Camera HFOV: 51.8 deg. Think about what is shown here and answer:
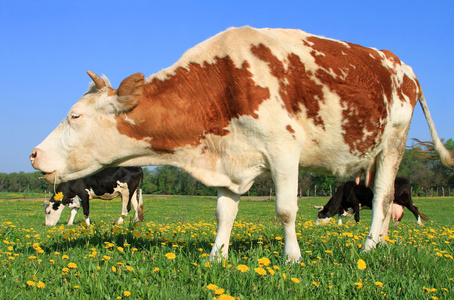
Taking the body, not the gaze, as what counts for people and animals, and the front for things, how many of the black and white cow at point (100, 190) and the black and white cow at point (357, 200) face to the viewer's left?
2

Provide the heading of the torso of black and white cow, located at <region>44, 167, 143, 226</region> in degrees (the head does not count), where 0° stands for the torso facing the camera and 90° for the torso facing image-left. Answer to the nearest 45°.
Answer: approximately 90°

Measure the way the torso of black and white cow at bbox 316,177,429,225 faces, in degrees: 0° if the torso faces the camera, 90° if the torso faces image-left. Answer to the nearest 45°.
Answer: approximately 90°

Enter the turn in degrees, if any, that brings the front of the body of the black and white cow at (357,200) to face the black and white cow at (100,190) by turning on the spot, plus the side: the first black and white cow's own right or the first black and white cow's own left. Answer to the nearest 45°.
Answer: approximately 45° to the first black and white cow's own left
